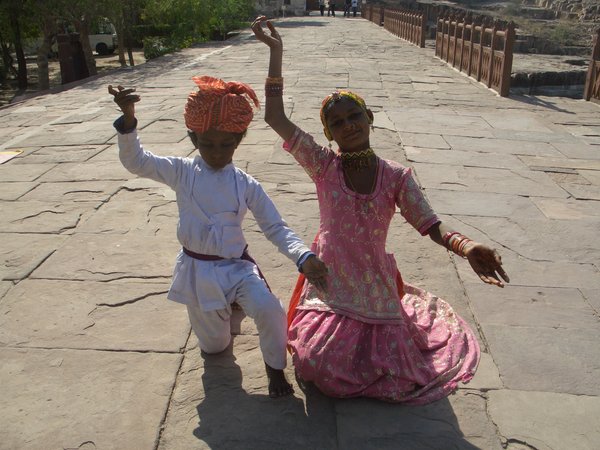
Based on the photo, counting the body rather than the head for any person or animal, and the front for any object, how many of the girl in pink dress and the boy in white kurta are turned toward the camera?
2

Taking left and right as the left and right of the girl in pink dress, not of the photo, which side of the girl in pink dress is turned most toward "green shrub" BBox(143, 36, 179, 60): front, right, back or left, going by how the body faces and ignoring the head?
back

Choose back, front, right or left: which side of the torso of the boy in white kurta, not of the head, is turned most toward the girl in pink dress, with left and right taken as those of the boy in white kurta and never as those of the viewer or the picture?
left

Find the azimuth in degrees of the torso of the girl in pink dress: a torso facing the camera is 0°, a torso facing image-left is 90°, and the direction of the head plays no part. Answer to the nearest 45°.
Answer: approximately 0°

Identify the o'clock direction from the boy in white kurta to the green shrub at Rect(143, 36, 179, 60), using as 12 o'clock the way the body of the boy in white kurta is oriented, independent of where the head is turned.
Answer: The green shrub is roughly at 6 o'clock from the boy in white kurta.

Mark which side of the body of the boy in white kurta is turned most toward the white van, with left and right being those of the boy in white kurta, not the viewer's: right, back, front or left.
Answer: back

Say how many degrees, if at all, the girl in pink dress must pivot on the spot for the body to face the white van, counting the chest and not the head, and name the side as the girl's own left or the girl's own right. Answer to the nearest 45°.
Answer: approximately 135° to the girl's own right

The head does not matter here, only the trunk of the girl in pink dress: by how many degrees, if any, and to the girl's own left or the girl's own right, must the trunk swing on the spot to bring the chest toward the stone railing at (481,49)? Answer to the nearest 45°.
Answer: approximately 180°

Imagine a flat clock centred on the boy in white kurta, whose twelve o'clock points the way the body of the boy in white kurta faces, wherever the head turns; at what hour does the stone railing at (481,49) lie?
The stone railing is roughly at 7 o'clock from the boy in white kurta.
